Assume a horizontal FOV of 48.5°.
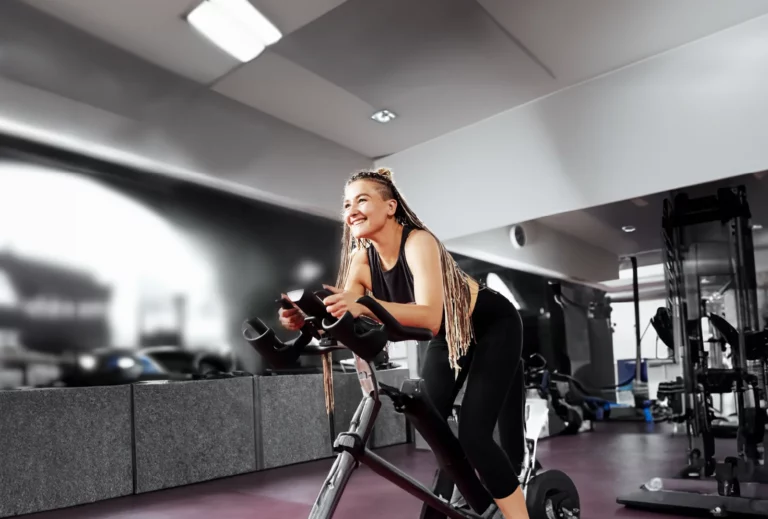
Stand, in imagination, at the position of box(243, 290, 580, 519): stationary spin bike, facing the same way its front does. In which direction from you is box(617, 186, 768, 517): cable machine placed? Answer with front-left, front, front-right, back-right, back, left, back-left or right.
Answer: back

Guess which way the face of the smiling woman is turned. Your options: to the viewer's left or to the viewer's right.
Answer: to the viewer's left

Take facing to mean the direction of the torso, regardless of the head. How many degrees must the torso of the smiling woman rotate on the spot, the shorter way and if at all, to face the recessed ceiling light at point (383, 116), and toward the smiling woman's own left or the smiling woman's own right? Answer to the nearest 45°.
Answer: approximately 135° to the smiling woman's own right

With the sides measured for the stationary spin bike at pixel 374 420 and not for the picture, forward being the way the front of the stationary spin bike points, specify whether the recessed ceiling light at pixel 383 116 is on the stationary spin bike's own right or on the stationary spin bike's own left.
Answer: on the stationary spin bike's own right

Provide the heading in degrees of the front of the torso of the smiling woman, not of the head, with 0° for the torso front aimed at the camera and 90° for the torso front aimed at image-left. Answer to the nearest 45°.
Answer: approximately 45°

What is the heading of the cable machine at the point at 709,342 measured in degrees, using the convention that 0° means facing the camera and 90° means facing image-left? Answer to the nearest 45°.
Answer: approximately 45°

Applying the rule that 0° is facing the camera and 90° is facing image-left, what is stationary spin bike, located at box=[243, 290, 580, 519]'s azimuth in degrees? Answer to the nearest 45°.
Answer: approximately 45°

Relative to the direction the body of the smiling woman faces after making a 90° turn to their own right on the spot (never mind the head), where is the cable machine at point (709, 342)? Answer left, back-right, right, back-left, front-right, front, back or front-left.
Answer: right
